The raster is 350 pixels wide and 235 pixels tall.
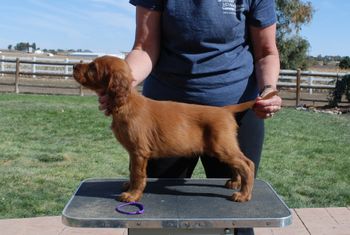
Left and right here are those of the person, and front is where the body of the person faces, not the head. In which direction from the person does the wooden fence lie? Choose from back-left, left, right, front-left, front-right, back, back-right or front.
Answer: back

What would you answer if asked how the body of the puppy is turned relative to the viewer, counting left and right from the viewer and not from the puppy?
facing to the left of the viewer

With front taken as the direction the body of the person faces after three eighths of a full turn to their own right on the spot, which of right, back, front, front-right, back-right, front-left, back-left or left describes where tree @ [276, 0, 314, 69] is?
front-right

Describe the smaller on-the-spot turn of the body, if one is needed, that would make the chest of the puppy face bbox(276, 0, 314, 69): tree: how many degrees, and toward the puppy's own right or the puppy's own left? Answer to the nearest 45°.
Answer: approximately 90° to the puppy's own right

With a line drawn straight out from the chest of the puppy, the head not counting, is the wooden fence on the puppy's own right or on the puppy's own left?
on the puppy's own right

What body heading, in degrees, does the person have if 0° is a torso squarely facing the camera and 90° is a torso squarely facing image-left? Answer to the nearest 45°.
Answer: approximately 0°
